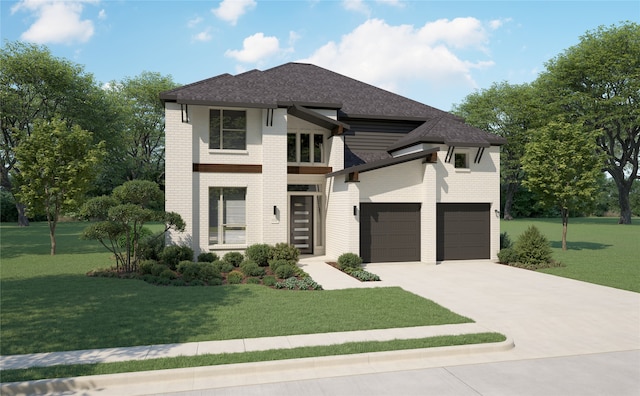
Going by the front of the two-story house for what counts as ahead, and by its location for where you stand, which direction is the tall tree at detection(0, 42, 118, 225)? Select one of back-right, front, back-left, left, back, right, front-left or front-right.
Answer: back-right

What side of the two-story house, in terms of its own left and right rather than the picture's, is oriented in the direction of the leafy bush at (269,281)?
front

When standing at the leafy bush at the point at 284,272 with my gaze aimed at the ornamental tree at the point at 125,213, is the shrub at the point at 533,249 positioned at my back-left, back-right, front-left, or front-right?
back-right

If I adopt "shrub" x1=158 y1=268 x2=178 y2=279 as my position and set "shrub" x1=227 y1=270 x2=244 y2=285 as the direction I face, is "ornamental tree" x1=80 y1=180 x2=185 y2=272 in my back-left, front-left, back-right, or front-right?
back-left

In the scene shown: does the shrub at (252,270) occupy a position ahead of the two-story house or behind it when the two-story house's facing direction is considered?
ahead

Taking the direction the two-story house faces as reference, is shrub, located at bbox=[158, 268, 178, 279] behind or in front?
in front

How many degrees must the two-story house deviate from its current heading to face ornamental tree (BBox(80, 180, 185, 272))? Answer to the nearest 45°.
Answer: approximately 45° to its right

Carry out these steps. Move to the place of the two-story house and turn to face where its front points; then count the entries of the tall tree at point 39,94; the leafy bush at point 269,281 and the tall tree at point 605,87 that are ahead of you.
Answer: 1

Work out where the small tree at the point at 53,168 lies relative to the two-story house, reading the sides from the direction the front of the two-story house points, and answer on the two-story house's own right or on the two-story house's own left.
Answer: on the two-story house's own right

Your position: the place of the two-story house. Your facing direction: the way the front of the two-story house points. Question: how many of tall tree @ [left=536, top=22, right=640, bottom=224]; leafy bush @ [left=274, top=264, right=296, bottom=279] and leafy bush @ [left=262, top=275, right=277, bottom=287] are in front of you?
2

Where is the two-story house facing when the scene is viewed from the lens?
facing the viewer

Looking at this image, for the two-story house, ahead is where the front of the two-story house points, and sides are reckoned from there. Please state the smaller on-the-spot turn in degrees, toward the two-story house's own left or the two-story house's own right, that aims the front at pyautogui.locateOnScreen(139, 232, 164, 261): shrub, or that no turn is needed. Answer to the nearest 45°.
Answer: approximately 90° to the two-story house's own right

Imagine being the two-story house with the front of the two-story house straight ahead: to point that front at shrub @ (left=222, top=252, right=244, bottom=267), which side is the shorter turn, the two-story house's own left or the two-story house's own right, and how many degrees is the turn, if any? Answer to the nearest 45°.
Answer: approximately 45° to the two-story house's own right
